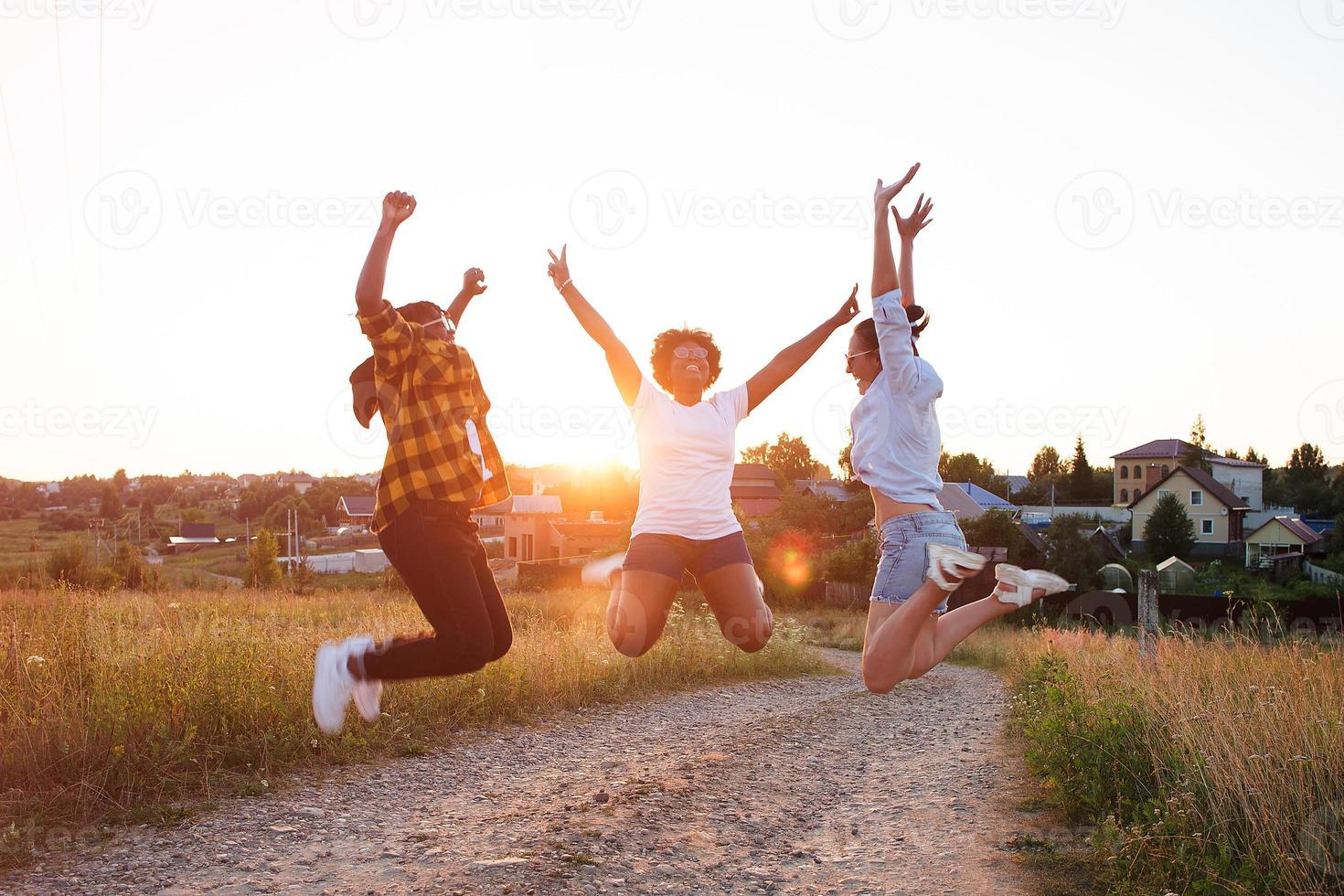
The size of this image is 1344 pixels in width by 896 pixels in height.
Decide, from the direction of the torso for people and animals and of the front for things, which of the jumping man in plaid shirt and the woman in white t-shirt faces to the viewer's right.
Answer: the jumping man in plaid shirt

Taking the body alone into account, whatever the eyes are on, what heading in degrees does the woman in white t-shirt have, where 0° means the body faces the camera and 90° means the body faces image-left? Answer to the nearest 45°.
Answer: approximately 0°

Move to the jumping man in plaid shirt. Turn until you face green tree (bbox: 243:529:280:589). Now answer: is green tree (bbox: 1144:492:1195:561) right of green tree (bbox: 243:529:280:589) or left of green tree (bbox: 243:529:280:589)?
right

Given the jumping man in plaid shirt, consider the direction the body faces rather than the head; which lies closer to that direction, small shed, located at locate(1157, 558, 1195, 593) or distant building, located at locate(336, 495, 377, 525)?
the small shed

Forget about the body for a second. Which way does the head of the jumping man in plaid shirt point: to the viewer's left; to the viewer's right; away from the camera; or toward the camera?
to the viewer's right

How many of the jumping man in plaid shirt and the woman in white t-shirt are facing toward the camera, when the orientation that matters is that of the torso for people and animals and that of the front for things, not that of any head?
1

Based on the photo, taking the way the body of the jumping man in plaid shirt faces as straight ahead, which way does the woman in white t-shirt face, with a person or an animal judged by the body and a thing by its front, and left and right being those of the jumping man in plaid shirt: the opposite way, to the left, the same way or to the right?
to the right

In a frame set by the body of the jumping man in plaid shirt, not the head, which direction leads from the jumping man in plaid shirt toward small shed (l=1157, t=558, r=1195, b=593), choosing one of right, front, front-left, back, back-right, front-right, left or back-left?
front-left

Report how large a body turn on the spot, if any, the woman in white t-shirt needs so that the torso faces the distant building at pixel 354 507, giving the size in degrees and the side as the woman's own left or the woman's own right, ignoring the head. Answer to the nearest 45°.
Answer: approximately 135° to the woman's own right

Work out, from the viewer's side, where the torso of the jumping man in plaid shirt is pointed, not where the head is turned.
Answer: to the viewer's right
